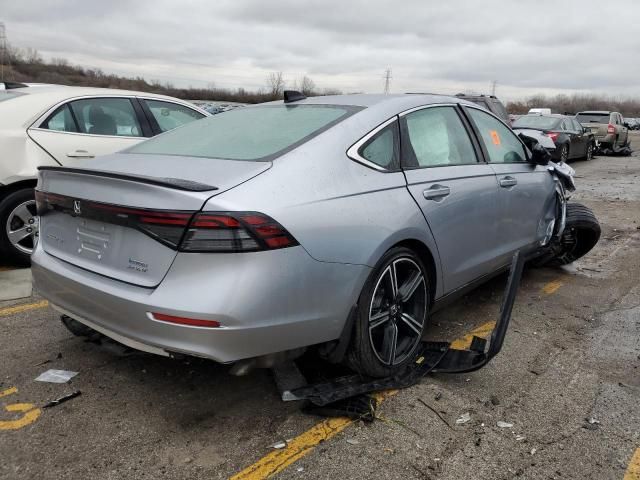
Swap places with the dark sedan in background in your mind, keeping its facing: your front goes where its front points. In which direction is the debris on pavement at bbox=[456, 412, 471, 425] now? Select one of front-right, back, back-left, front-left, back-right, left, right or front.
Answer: back-right

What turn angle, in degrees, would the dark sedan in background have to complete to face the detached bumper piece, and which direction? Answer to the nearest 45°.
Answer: approximately 135° to its right

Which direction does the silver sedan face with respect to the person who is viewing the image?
facing away from the viewer and to the right of the viewer

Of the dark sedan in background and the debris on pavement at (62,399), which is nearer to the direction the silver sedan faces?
the dark sedan in background

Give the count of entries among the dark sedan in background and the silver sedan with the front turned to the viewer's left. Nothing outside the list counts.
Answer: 0

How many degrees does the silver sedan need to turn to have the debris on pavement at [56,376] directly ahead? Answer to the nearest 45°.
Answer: approximately 135° to its left

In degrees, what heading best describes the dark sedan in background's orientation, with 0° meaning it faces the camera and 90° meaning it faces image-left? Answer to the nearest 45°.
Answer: approximately 225°

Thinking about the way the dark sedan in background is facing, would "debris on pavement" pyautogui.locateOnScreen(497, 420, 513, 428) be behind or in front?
behind
